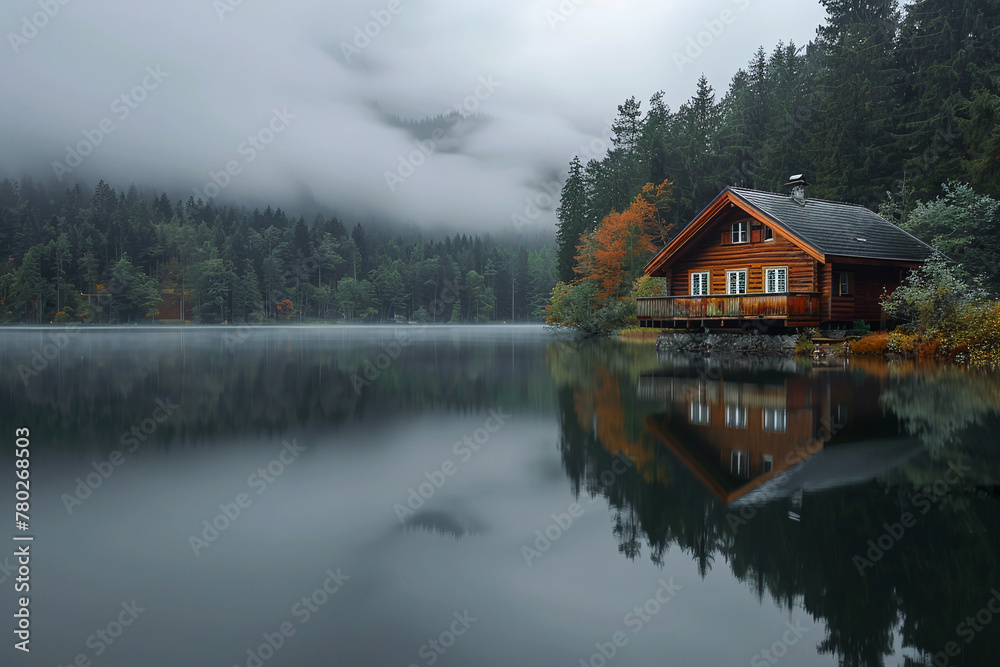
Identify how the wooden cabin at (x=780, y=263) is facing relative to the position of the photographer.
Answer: facing the viewer and to the left of the viewer

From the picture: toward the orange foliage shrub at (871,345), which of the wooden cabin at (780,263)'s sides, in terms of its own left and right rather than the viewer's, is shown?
left
